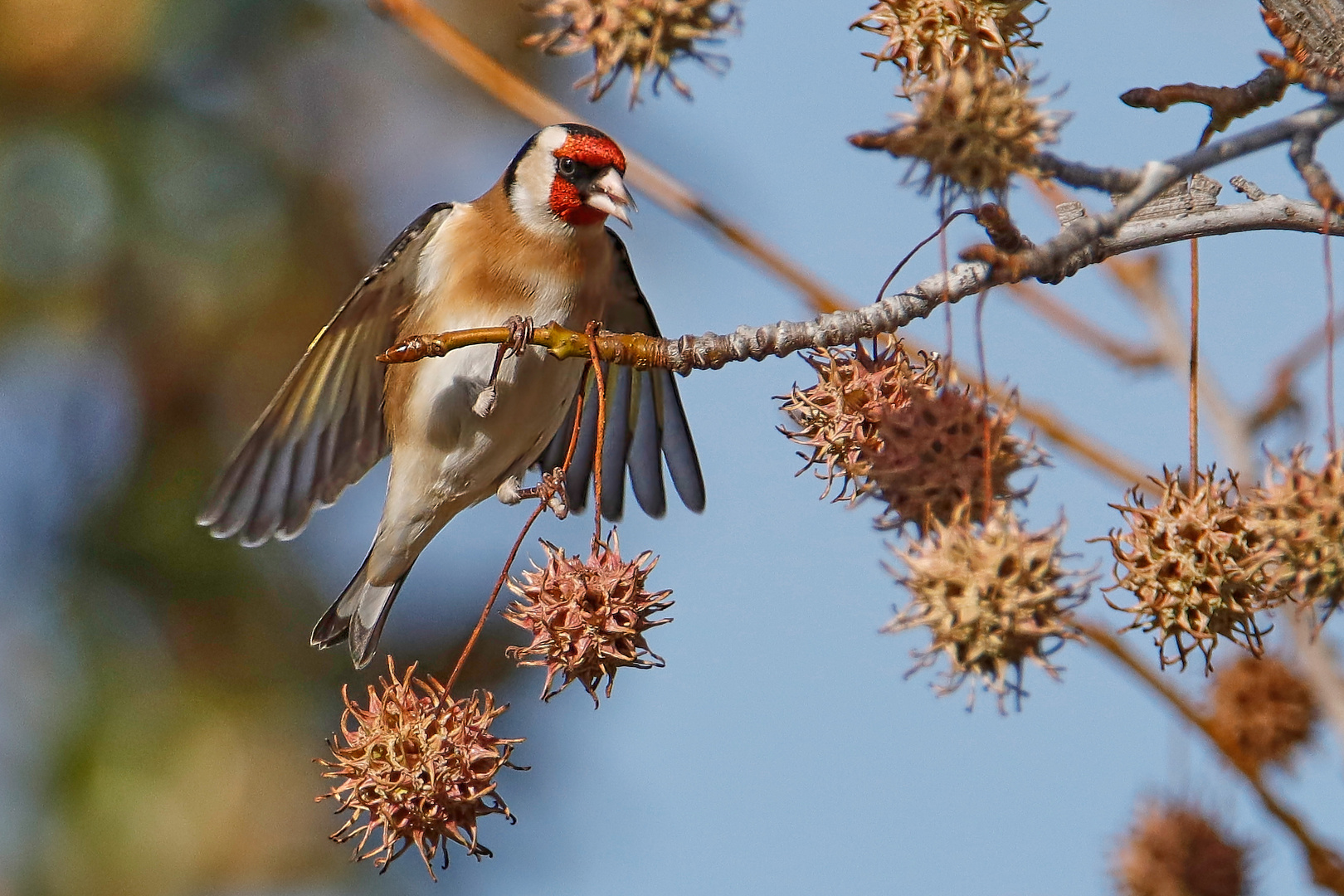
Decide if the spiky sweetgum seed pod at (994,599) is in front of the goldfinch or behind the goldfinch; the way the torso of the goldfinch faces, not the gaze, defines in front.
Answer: in front

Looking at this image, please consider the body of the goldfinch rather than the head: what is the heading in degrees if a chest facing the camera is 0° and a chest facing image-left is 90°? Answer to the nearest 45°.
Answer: approximately 315°
